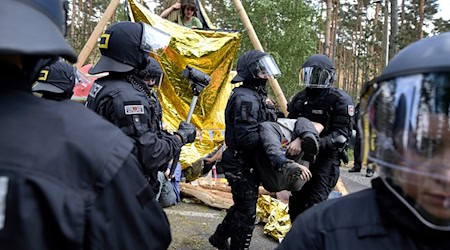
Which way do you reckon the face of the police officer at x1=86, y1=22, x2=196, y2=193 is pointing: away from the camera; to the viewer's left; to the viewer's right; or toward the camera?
to the viewer's right

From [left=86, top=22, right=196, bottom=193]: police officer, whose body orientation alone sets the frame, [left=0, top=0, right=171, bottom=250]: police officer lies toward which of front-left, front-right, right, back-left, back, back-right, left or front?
right

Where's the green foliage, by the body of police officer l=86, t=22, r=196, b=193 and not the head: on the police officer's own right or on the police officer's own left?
on the police officer's own left

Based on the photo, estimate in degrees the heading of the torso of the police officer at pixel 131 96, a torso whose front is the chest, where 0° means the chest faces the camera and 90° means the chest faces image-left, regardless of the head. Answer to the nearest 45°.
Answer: approximately 270°

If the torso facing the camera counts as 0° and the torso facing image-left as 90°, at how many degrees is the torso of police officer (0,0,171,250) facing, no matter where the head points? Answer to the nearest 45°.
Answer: approximately 180°
